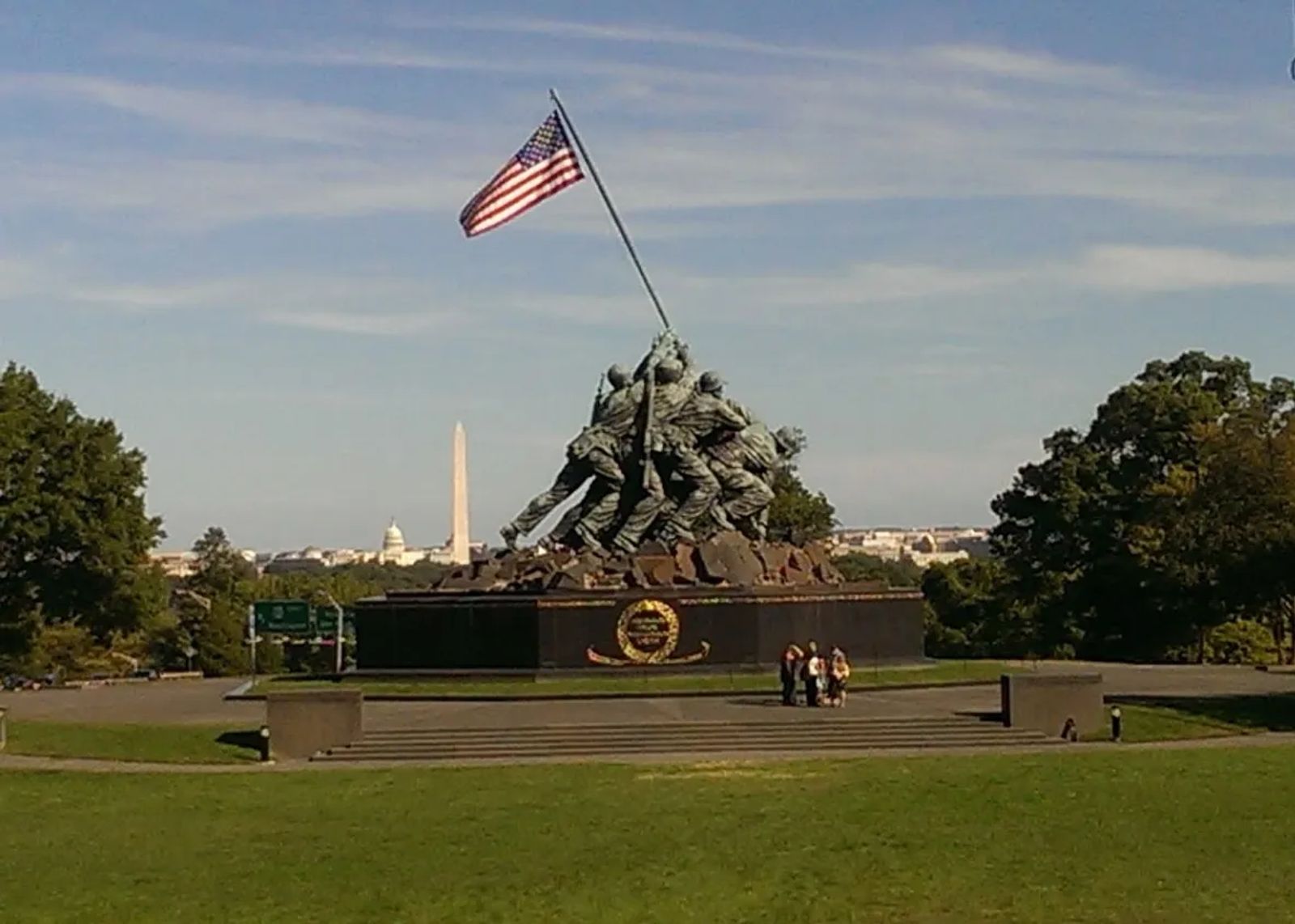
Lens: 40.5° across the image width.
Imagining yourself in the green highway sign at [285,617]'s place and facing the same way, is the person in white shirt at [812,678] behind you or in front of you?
in front

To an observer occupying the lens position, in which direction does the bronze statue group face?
facing to the right of the viewer

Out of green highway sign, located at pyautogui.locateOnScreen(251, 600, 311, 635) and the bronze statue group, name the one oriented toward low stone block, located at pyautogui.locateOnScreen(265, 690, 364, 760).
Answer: the green highway sign

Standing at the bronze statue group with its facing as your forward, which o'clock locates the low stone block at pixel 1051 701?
The low stone block is roughly at 2 o'clock from the bronze statue group.

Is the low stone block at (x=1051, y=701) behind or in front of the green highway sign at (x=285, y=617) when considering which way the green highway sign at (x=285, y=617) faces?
in front

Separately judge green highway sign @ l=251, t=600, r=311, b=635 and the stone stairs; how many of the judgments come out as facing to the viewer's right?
0

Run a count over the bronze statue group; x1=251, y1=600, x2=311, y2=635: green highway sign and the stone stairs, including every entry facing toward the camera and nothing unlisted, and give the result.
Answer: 2
